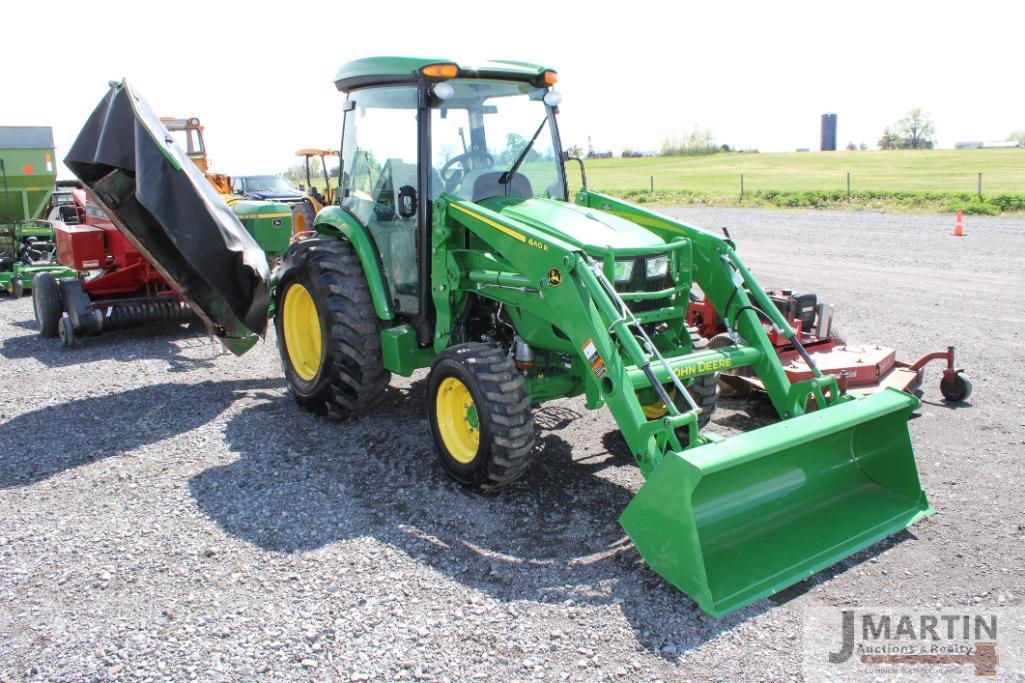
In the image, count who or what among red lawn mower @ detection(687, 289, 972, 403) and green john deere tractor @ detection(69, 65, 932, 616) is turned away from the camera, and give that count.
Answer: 0

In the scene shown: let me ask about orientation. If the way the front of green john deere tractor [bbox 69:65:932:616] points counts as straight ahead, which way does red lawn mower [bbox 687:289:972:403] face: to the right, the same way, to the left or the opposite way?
the same way

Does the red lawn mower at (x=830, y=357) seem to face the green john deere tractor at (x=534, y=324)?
no

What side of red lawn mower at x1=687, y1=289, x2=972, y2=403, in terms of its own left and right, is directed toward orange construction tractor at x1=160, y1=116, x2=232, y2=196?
back

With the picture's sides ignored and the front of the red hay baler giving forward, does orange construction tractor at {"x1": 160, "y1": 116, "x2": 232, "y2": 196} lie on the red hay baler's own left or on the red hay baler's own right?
on the red hay baler's own left

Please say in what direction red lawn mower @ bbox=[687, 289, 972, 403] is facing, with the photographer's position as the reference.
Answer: facing the viewer and to the right of the viewer

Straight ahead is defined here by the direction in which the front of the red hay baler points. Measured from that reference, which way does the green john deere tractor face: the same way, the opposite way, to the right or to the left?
the same way

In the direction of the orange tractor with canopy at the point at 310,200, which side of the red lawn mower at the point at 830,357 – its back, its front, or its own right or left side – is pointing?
back

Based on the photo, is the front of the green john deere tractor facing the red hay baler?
no

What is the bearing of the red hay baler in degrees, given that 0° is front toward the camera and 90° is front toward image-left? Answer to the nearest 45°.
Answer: approximately 315°
